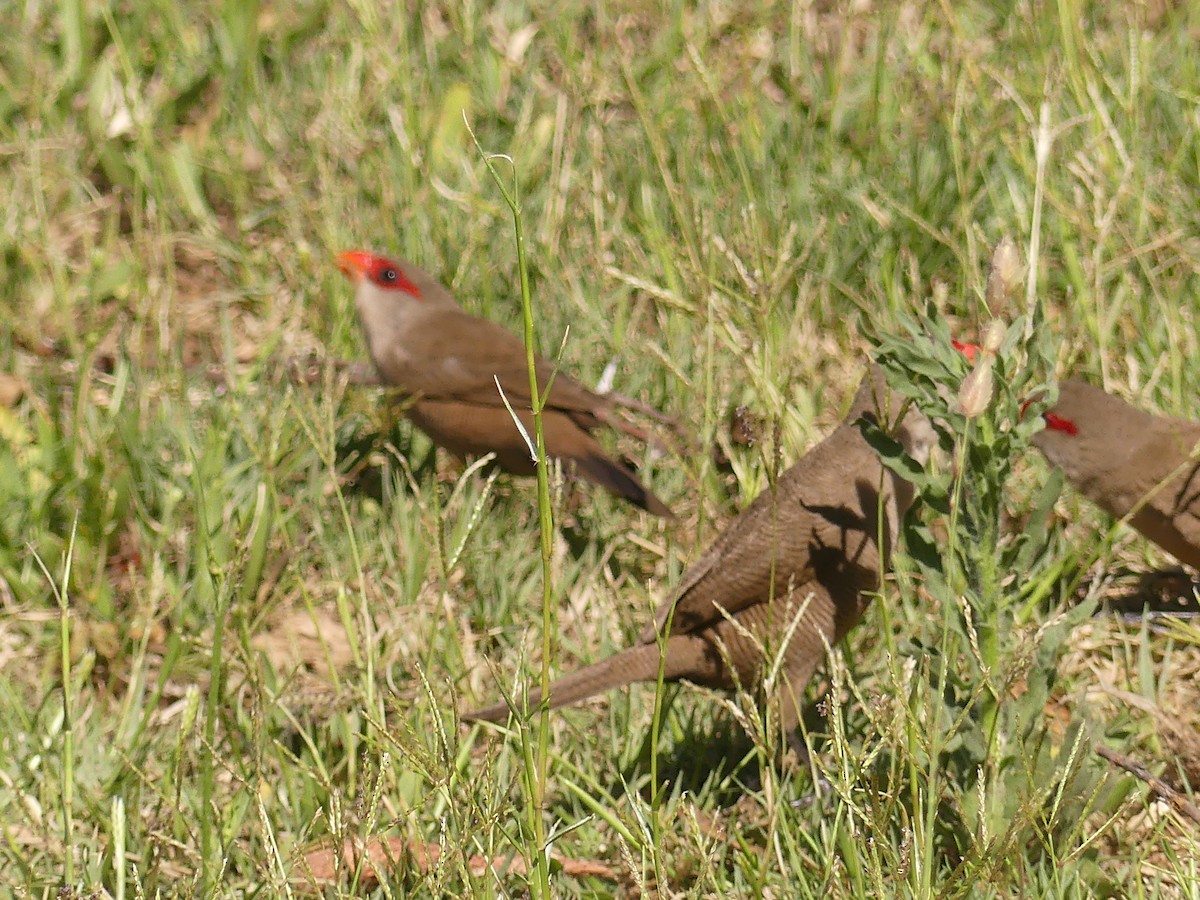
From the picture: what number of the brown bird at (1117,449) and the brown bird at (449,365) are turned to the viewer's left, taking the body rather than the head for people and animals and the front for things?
2

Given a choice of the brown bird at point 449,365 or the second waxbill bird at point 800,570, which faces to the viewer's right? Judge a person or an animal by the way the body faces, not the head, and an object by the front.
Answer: the second waxbill bird

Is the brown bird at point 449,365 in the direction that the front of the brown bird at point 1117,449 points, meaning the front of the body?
yes

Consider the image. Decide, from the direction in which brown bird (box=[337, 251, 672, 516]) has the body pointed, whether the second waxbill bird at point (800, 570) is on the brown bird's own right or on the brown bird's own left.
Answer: on the brown bird's own left

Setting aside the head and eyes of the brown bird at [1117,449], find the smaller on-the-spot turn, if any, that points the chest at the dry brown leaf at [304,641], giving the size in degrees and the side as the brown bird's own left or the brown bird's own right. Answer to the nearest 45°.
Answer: approximately 45° to the brown bird's own left

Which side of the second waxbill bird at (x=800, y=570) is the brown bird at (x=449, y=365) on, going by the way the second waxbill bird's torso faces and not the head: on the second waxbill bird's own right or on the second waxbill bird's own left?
on the second waxbill bird's own left

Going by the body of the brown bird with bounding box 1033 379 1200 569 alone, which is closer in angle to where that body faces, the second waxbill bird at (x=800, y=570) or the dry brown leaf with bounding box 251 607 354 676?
the dry brown leaf

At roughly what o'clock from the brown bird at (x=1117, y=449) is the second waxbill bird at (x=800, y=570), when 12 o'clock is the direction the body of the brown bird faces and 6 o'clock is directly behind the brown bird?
The second waxbill bird is roughly at 10 o'clock from the brown bird.

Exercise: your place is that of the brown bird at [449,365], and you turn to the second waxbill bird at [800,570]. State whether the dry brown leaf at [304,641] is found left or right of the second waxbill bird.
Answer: right

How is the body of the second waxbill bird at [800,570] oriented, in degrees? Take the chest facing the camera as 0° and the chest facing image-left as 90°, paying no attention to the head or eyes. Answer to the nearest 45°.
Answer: approximately 270°

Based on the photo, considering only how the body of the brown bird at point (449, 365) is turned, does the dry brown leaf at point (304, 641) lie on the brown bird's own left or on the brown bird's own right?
on the brown bird's own left

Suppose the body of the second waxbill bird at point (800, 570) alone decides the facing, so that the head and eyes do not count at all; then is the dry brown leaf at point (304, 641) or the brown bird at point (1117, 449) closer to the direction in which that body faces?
the brown bird

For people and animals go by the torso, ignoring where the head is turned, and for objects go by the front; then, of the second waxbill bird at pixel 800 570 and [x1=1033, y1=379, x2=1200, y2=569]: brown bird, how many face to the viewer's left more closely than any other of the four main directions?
1

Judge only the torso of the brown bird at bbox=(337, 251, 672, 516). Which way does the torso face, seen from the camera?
to the viewer's left

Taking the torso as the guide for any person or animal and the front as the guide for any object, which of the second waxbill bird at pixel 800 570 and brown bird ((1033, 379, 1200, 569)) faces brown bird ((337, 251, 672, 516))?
brown bird ((1033, 379, 1200, 569))

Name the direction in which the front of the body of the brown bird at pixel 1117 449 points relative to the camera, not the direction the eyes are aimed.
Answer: to the viewer's left
